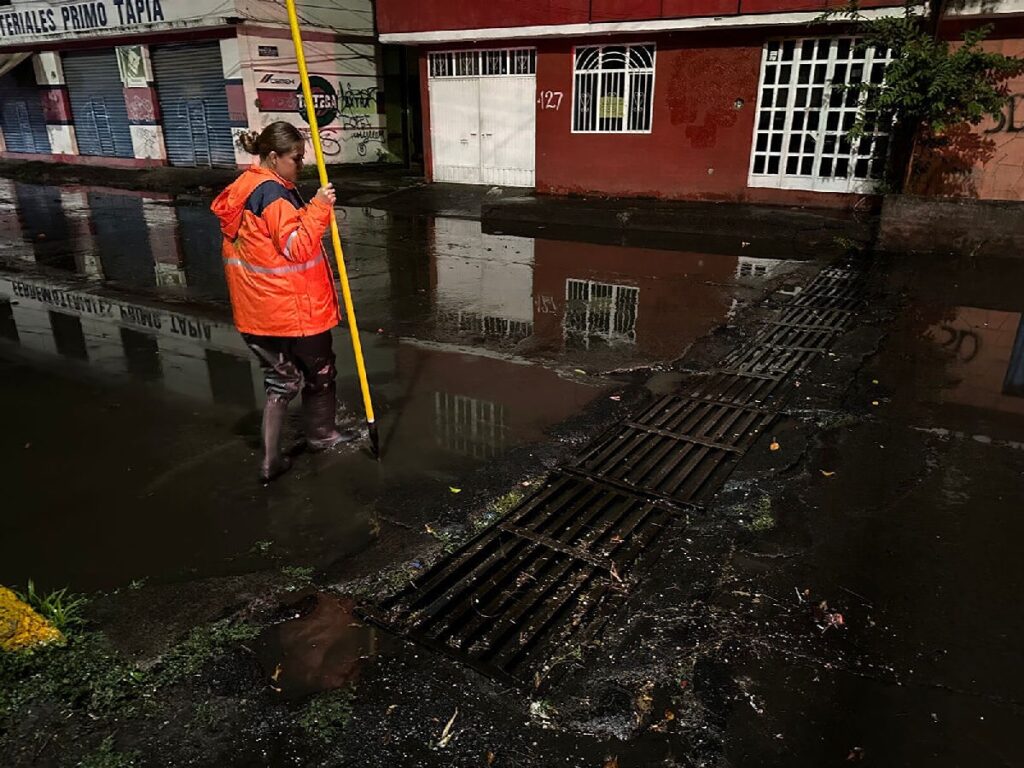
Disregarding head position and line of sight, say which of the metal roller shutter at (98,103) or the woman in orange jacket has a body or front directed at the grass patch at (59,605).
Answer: the metal roller shutter

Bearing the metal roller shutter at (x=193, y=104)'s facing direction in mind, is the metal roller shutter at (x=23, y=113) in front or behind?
behind

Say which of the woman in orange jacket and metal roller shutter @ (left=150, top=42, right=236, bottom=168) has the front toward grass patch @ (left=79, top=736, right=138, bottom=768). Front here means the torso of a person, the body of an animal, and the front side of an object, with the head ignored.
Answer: the metal roller shutter

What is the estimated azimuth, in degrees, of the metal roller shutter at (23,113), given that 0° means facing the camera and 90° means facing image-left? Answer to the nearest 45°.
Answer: approximately 0°

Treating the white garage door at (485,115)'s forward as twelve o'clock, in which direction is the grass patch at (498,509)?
The grass patch is roughly at 12 o'clock from the white garage door.

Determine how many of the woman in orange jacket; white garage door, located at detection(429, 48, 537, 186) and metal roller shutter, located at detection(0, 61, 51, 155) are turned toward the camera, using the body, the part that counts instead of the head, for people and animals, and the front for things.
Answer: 2

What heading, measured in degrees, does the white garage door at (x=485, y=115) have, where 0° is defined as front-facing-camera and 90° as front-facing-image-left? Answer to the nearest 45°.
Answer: approximately 0°

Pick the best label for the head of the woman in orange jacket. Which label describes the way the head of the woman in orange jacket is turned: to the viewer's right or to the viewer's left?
to the viewer's right

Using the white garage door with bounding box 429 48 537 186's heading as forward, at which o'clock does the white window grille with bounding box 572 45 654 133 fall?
The white window grille is roughly at 10 o'clock from the white garage door.
